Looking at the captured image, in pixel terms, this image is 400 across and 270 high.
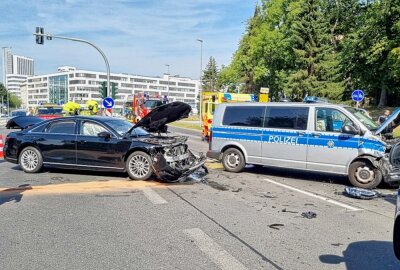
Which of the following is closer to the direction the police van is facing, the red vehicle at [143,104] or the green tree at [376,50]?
the green tree

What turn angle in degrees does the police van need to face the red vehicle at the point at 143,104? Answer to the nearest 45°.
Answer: approximately 135° to its left

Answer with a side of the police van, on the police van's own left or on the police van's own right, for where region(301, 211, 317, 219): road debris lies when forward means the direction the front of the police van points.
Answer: on the police van's own right

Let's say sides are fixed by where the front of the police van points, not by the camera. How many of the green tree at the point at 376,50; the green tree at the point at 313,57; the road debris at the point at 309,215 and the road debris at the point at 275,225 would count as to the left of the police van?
2

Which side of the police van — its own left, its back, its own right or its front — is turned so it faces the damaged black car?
back

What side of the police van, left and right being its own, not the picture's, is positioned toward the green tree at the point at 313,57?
left

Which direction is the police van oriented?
to the viewer's right

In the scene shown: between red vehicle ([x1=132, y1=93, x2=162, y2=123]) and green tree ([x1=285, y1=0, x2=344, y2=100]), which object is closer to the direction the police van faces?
the green tree

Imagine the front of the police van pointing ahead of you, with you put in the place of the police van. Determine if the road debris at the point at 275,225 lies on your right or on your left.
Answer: on your right
